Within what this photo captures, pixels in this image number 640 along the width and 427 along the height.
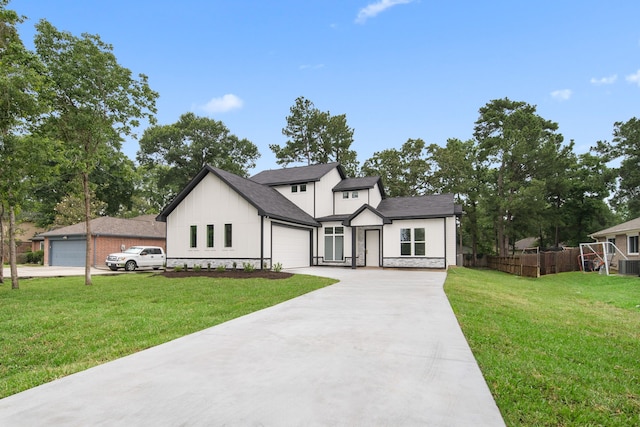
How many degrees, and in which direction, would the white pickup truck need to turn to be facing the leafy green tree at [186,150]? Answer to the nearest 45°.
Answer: approximately 135° to its right

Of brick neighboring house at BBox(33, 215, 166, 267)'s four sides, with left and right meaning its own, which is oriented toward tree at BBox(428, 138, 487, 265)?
left

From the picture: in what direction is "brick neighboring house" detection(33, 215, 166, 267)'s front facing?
toward the camera

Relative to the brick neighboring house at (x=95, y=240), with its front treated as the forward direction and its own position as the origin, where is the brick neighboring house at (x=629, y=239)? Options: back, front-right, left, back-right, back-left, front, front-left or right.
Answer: front-left

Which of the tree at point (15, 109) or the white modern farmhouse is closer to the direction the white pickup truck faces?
the tree

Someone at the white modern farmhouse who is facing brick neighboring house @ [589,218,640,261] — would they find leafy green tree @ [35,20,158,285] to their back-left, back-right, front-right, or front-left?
back-right

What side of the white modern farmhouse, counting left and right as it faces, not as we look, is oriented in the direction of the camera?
front

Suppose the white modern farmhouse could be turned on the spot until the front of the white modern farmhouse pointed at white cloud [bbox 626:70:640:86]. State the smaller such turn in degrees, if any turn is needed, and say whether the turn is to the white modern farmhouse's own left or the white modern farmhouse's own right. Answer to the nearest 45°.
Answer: approximately 90° to the white modern farmhouse's own left

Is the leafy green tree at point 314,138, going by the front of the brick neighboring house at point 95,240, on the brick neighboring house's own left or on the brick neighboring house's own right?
on the brick neighboring house's own left

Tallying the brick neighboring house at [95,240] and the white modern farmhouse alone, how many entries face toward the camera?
2
